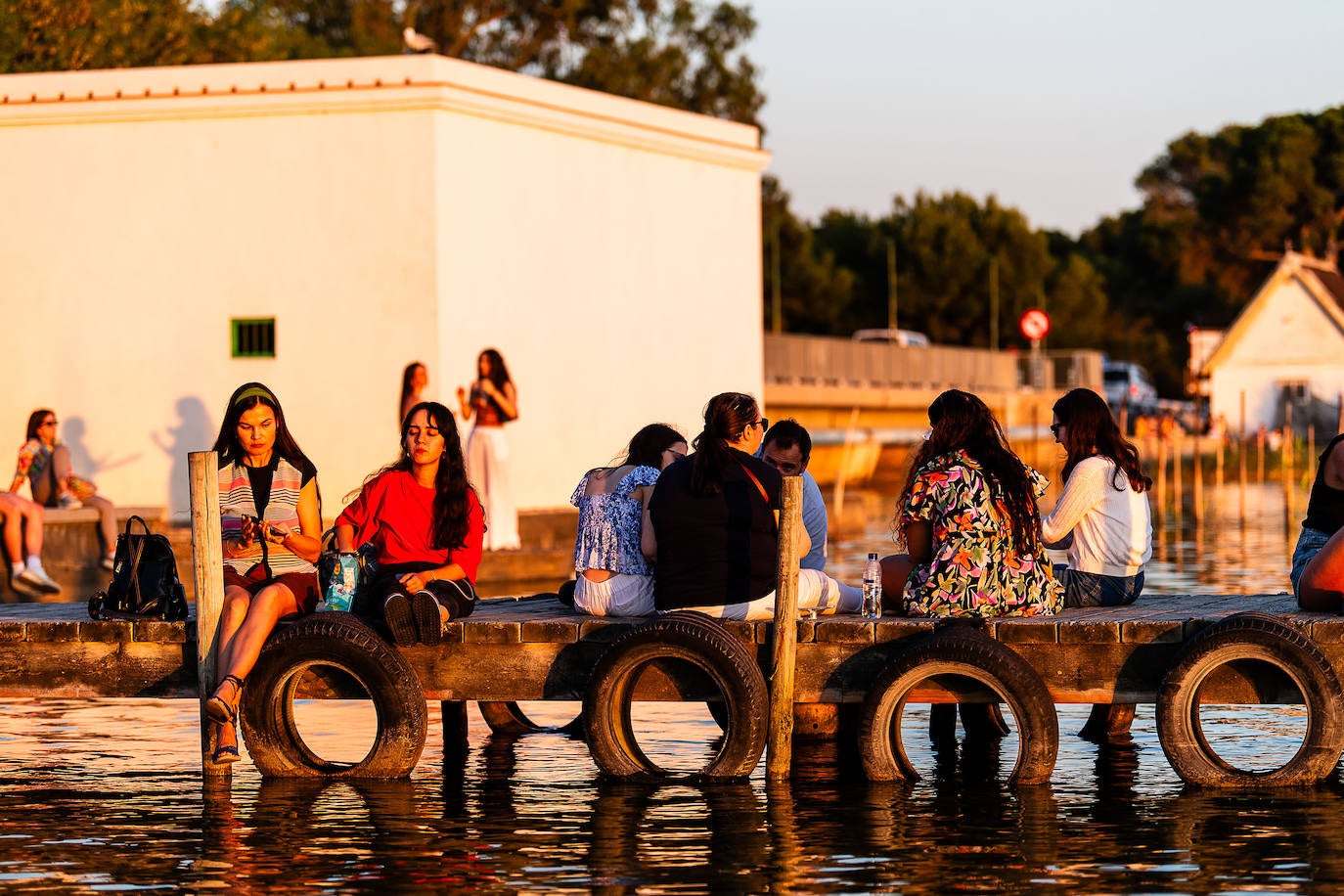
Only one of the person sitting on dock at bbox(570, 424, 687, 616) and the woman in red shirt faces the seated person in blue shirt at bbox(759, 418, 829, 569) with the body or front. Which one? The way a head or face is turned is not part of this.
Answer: the person sitting on dock

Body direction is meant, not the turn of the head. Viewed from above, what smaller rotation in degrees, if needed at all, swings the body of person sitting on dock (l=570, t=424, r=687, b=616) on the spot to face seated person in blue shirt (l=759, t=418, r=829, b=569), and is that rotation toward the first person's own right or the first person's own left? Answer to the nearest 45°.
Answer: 0° — they already face them

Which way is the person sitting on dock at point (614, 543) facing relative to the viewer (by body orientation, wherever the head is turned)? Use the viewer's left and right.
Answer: facing away from the viewer and to the right of the viewer

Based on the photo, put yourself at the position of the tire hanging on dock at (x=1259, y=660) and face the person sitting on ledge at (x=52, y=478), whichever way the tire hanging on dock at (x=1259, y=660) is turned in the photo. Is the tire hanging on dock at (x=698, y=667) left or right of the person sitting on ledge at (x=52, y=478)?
left

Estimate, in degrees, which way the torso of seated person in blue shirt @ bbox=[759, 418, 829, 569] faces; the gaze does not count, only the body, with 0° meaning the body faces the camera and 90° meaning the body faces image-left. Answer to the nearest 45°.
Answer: approximately 45°

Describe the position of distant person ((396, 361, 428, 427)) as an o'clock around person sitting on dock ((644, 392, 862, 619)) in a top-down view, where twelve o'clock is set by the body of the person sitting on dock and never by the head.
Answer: The distant person is roughly at 10 o'clock from the person sitting on dock.

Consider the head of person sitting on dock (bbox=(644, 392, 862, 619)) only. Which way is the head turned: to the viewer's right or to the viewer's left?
to the viewer's right

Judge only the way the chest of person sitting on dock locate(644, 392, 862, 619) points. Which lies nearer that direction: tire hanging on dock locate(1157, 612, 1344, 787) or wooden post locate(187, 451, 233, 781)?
the tire hanging on dock

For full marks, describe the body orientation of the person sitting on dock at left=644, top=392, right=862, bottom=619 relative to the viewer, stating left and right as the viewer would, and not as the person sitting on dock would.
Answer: facing away from the viewer and to the right of the viewer

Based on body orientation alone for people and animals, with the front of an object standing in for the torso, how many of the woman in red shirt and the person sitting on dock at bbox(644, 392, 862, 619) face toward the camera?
1

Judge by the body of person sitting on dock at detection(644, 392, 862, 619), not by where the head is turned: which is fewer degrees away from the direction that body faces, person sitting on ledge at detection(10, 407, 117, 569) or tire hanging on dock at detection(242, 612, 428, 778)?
the person sitting on ledge
